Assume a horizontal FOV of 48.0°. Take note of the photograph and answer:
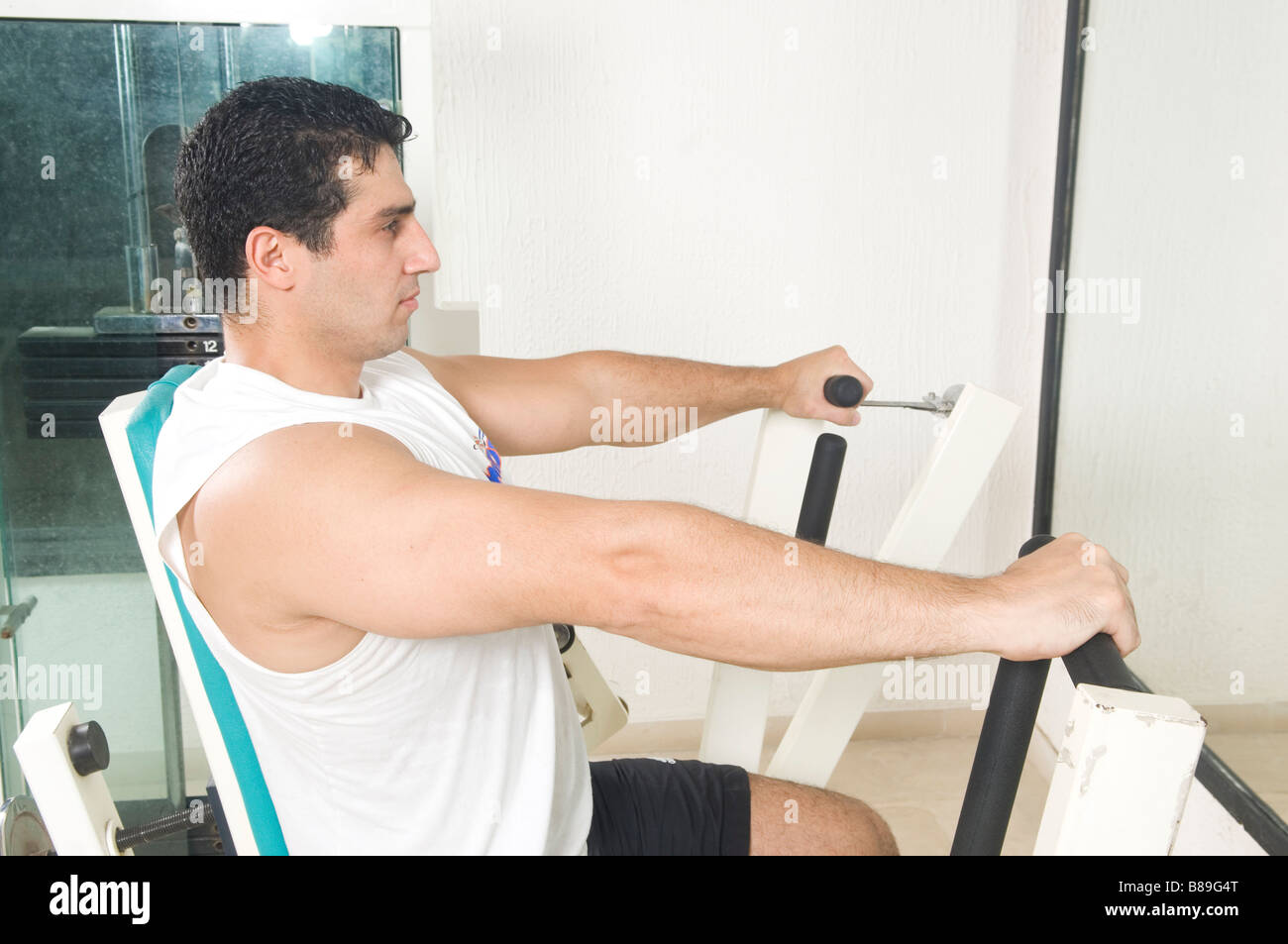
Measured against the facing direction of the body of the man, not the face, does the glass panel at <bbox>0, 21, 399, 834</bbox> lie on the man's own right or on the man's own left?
on the man's own left

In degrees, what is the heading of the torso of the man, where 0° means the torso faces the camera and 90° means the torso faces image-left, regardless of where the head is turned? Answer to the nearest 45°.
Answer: approximately 270°

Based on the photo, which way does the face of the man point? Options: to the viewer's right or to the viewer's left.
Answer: to the viewer's right
